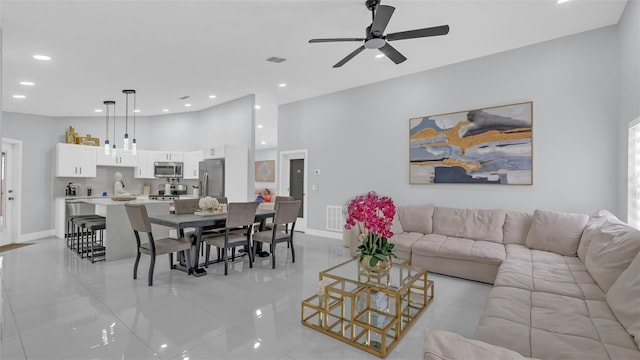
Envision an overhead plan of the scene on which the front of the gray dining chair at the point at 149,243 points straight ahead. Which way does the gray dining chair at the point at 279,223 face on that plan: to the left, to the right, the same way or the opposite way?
to the left

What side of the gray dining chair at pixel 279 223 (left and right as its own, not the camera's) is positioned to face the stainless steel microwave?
front

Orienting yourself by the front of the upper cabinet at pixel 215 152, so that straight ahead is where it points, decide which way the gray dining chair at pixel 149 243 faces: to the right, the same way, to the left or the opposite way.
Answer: the opposite way

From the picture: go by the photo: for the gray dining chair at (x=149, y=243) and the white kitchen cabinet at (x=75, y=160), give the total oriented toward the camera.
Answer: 1

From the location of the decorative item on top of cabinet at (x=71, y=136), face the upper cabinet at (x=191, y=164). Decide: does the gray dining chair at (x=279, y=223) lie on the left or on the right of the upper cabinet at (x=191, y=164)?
right

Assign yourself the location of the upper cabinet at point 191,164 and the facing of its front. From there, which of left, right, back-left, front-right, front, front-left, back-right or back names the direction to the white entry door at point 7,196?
front-right

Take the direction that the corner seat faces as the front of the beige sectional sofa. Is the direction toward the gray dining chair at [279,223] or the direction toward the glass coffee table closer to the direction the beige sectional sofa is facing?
the glass coffee table

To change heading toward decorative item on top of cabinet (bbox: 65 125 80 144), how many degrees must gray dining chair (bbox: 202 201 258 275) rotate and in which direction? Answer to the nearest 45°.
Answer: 0° — it already faces it

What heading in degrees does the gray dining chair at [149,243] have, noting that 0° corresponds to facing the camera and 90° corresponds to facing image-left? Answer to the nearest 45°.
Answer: approximately 225°

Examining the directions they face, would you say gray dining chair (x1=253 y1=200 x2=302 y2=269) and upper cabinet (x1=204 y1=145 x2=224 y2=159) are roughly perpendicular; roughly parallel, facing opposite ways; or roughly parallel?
roughly perpendicular

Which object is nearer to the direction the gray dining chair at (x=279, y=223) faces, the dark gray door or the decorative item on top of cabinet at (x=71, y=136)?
the decorative item on top of cabinet

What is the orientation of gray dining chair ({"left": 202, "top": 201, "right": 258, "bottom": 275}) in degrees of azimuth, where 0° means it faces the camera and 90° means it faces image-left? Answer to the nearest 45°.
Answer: approximately 135°

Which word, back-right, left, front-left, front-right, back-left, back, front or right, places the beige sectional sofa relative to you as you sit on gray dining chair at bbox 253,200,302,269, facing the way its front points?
back

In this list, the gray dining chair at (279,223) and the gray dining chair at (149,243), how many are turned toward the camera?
0

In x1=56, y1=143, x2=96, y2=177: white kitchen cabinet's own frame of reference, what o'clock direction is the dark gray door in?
The dark gray door is roughly at 10 o'clock from the white kitchen cabinet.
